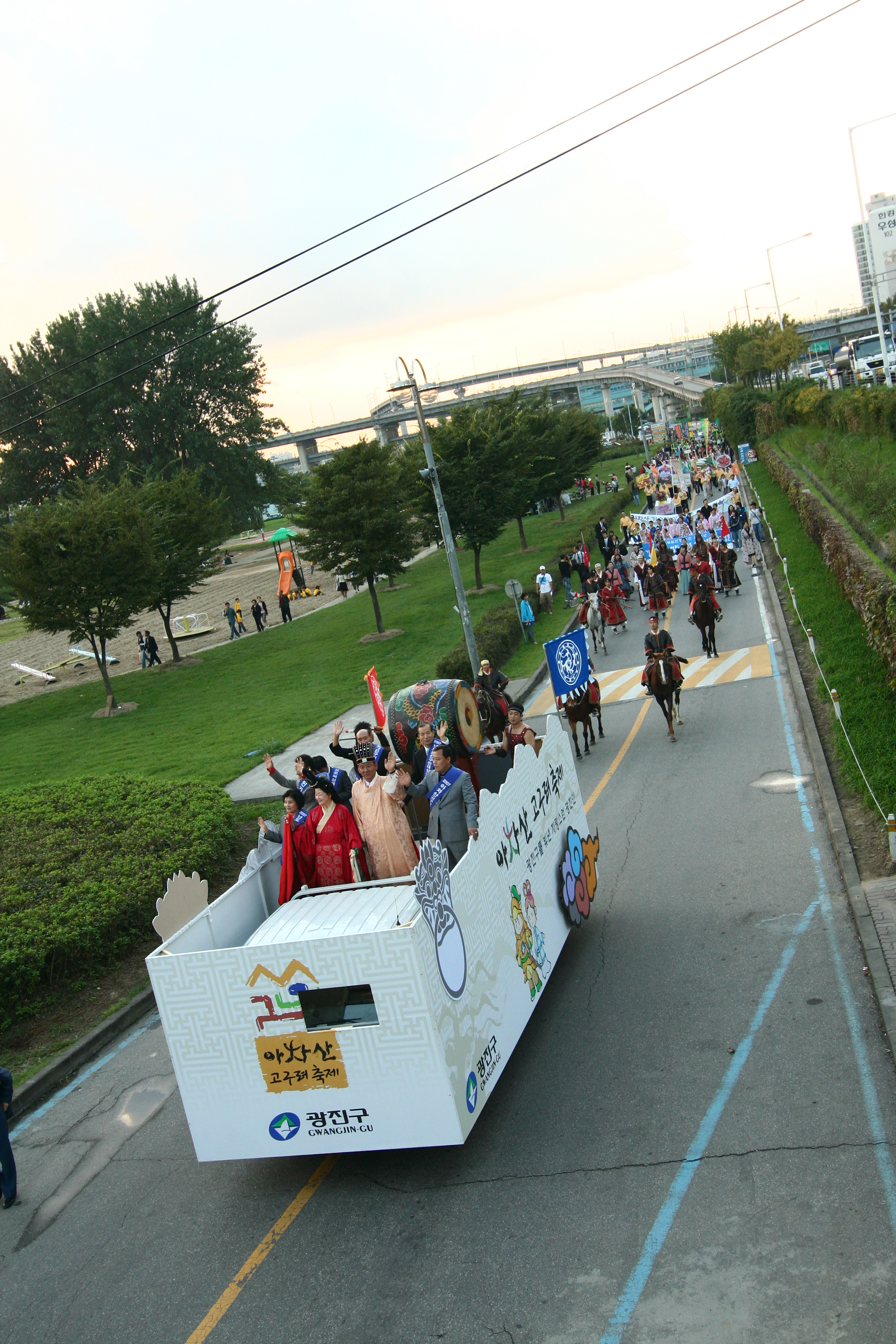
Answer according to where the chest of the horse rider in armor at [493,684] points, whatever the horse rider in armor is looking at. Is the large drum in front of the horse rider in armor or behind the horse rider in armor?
in front

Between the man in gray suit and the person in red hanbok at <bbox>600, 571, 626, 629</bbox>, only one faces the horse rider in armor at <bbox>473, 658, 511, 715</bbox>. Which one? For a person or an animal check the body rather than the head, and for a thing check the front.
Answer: the person in red hanbok

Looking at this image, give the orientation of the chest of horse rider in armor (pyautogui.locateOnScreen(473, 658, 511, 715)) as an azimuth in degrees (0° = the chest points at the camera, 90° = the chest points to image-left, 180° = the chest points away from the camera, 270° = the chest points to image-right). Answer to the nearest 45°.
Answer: approximately 45°

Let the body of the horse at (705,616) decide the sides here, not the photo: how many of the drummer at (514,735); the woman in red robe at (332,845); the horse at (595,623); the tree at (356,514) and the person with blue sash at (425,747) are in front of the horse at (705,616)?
3

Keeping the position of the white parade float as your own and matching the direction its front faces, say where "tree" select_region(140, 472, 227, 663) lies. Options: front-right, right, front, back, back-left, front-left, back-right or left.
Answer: back-right

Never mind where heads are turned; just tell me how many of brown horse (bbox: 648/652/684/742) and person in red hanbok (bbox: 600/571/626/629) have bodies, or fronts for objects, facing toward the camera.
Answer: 2

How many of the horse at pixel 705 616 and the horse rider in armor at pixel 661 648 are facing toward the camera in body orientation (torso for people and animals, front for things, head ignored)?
2

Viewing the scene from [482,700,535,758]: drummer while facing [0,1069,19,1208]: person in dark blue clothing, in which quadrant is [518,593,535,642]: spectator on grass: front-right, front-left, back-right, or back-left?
back-right

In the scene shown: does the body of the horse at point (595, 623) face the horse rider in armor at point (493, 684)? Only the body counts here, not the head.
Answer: yes

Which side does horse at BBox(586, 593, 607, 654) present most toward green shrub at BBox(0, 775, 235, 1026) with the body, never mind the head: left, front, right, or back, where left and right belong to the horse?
front
